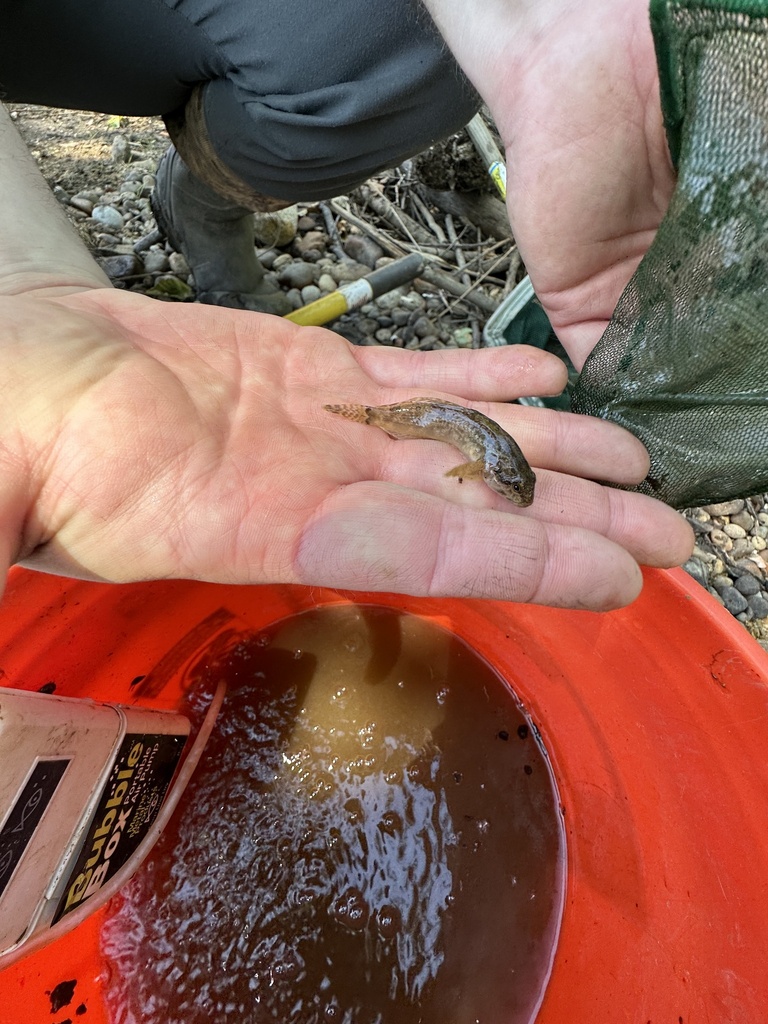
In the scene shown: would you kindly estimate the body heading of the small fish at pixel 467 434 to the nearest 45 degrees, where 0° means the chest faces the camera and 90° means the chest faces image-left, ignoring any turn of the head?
approximately 315°

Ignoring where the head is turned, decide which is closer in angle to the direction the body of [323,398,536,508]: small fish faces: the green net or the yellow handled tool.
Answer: the green net

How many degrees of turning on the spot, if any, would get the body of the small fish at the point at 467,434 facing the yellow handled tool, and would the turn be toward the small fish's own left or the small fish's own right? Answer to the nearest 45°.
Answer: approximately 135° to the small fish's own left

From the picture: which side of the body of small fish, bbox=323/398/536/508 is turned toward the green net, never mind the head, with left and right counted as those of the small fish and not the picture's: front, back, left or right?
left
